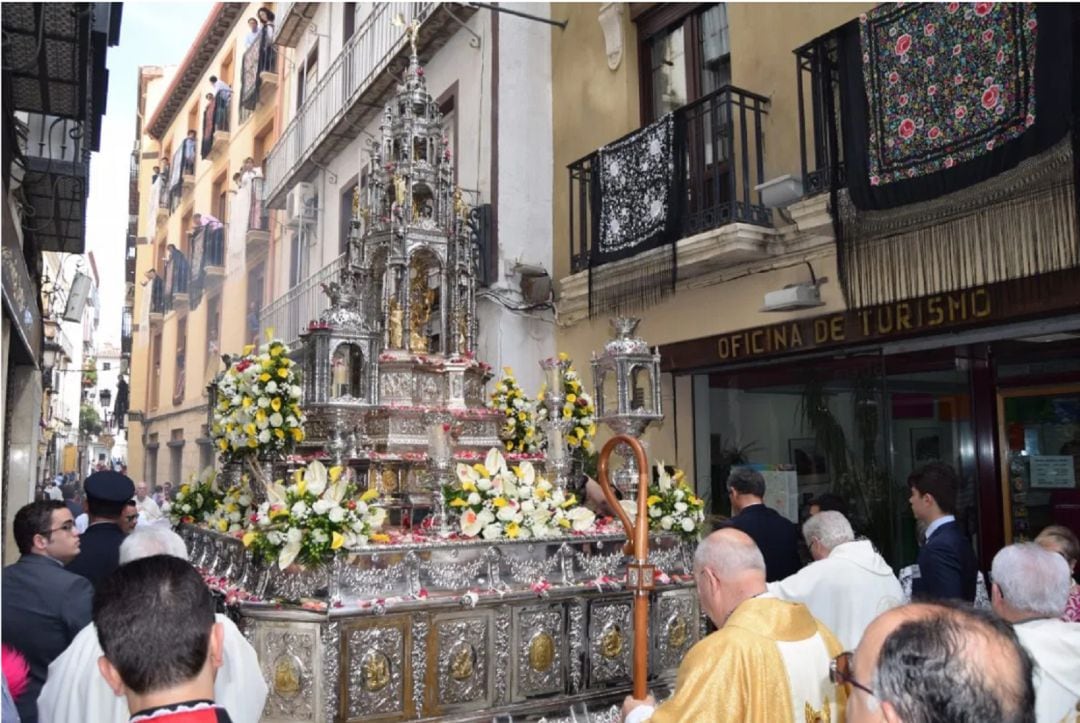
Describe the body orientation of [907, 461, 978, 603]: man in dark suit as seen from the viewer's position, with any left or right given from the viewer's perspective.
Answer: facing to the left of the viewer

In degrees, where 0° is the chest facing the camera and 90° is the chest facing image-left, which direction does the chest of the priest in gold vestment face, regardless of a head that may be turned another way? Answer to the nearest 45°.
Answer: approximately 135°

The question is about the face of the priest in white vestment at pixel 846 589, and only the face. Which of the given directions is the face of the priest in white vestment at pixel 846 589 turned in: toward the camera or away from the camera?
away from the camera

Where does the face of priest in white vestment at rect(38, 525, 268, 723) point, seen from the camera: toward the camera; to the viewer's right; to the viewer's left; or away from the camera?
away from the camera

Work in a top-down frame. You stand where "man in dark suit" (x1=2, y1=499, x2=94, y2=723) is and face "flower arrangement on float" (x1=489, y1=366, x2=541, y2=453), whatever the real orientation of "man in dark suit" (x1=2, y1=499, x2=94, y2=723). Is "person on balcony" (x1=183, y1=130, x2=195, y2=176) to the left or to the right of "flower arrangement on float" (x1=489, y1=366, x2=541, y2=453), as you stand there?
left

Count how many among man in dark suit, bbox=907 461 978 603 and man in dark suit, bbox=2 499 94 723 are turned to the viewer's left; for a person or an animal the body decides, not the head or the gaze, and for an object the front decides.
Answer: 1

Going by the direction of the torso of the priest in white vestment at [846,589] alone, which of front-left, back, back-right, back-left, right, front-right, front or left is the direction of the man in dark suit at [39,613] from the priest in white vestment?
left

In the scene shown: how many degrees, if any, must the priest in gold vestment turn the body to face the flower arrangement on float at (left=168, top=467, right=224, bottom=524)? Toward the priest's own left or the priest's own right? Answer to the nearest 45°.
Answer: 0° — they already face it

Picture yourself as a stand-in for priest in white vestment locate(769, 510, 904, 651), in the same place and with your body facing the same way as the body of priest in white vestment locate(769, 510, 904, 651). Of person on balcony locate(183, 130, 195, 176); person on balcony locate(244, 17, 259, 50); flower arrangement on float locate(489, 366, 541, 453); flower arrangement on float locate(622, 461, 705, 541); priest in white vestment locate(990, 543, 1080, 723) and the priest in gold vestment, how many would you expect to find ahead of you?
4

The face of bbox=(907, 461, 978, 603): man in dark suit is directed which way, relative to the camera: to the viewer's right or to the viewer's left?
to the viewer's left

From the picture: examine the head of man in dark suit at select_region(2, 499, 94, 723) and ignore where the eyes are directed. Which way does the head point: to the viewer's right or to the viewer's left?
to the viewer's right

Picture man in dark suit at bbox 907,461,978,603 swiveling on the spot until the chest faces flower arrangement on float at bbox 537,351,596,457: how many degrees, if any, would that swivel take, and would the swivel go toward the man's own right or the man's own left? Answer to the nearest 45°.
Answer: approximately 45° to the man's own right
